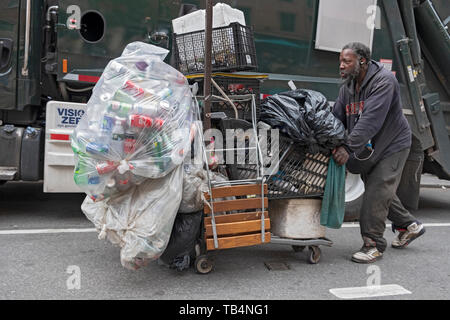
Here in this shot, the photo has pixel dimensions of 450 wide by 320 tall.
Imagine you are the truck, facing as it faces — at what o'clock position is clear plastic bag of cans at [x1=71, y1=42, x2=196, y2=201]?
The clear plastic bag of cans is roughly at 9 o'clock from the truck.

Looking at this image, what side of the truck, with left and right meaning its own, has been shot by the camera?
left

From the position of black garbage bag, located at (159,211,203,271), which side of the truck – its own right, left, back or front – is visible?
left

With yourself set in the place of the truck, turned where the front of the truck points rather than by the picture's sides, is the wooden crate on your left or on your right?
on your left

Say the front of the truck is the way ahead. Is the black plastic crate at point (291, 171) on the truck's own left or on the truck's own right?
on the truck's own left

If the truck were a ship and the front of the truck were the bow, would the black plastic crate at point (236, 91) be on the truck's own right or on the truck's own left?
on the truck's own left

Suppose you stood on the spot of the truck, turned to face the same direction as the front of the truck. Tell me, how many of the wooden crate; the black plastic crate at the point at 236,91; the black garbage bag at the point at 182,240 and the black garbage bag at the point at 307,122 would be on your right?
0

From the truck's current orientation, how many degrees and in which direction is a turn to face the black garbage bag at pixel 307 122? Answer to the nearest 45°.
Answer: approximately 135° to its left

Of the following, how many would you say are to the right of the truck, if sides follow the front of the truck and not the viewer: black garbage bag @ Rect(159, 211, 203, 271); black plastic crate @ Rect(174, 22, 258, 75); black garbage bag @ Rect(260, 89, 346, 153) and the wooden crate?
0

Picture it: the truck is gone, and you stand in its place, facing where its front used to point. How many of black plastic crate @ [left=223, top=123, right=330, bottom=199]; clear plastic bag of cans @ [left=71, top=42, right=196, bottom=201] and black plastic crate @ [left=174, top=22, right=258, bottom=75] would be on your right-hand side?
0
